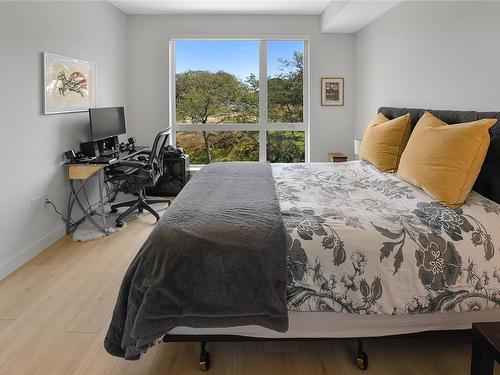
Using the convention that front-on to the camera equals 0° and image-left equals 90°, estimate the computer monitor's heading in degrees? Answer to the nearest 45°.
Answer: approximately 315°

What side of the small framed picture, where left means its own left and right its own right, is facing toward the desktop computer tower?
right

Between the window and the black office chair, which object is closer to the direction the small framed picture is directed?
the black office chair

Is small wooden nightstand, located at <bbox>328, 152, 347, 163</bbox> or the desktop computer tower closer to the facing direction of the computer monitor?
the small wooden nightstand

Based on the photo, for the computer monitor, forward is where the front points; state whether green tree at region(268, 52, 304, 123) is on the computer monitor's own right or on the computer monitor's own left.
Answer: on the computer monitor's own left

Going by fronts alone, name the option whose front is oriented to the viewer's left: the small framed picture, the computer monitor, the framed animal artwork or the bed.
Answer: the bed

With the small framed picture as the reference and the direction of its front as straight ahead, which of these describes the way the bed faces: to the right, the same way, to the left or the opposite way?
to the right

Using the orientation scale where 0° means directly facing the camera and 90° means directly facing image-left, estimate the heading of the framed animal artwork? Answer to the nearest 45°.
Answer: approximately 315°

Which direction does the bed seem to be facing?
to the viewer's left

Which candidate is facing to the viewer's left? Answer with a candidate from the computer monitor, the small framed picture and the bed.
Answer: the bed

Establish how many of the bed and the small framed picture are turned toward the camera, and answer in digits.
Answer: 1
